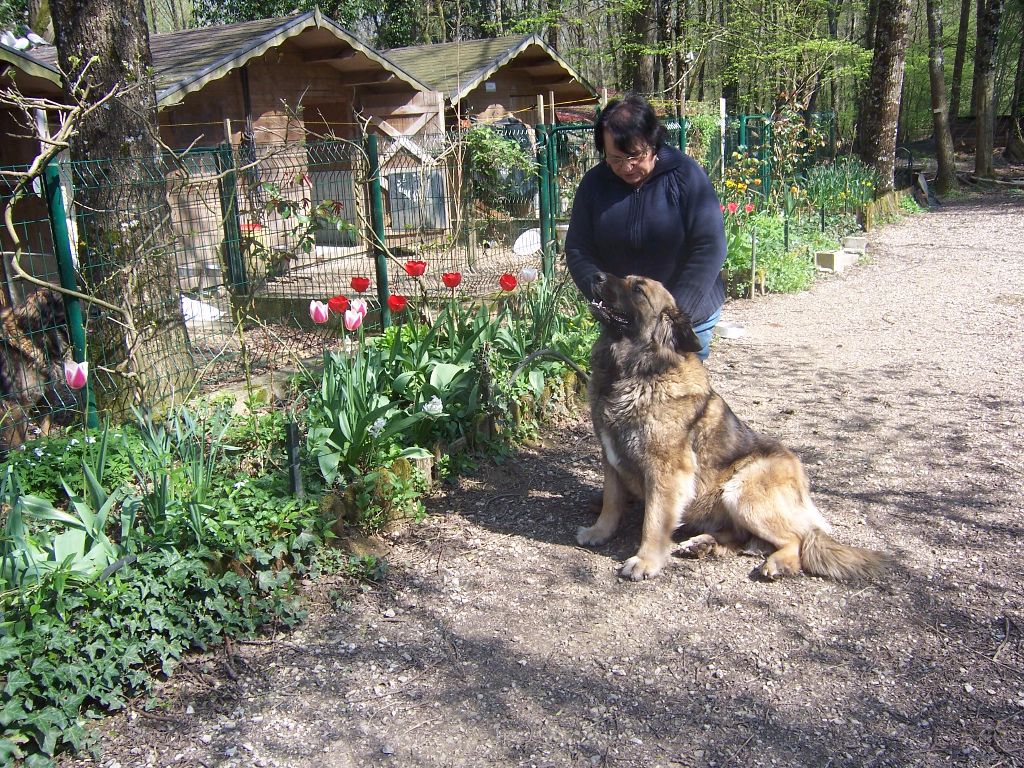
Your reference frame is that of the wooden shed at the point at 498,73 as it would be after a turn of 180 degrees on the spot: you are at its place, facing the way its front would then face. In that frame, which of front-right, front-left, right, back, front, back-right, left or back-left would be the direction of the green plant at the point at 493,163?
back-left

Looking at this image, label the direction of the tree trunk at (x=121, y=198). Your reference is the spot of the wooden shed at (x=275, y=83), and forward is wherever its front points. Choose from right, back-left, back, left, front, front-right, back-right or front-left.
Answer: front-right

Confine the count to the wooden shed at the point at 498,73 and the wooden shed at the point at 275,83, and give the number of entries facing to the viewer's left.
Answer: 0

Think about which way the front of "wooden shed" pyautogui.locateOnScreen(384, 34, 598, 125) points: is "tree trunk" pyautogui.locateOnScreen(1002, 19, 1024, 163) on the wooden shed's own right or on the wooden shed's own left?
on the wooden shed's own left

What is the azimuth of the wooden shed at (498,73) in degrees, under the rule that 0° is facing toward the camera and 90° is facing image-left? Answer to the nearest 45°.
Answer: approximately 315°

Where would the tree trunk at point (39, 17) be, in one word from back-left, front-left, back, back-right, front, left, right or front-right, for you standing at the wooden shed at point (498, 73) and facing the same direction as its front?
back-right

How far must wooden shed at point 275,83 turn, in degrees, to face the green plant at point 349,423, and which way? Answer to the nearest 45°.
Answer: approximately 45° to its right

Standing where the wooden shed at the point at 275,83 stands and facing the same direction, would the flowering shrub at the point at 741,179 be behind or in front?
in front

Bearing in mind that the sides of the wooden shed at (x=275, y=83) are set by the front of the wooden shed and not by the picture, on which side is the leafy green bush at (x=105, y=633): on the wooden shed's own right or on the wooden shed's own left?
on the wooden shed's own right

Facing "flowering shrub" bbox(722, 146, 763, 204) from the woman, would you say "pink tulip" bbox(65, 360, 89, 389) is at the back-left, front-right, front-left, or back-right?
back-left

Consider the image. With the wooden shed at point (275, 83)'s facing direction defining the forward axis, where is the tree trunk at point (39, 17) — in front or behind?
behind
